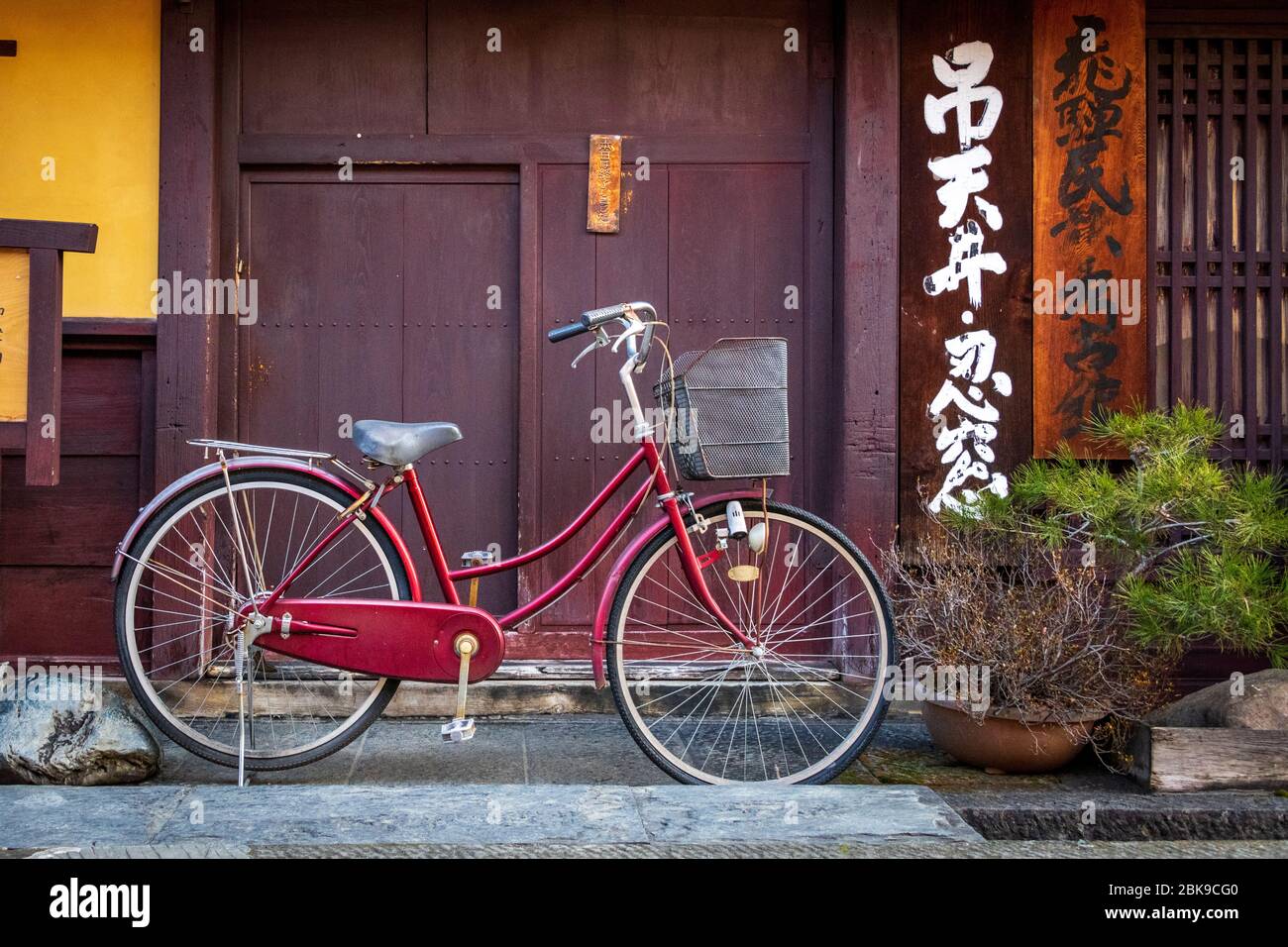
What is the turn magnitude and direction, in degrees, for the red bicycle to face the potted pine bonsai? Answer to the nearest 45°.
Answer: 0° — it already faces it

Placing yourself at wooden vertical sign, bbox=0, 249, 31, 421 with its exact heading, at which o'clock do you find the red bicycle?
The red bicycle is roughly at 10 o'clock from the wooden vertical sign.

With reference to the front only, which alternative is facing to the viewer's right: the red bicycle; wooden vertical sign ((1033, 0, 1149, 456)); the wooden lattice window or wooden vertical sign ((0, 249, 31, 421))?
the red bicycle

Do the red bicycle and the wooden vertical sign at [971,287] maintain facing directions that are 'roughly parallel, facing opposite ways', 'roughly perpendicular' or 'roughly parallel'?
roughly perpendicular

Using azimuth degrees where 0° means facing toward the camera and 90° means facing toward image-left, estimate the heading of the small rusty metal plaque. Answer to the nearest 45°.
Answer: approximately 0°

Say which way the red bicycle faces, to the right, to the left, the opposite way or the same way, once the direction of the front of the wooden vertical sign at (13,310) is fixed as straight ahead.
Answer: to the left

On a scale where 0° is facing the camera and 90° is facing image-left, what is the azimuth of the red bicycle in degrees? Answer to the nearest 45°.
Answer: approximately 270°
